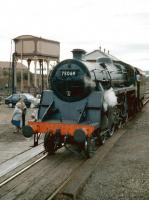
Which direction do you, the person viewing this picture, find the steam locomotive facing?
facing the viewer and to the left of the viewer
